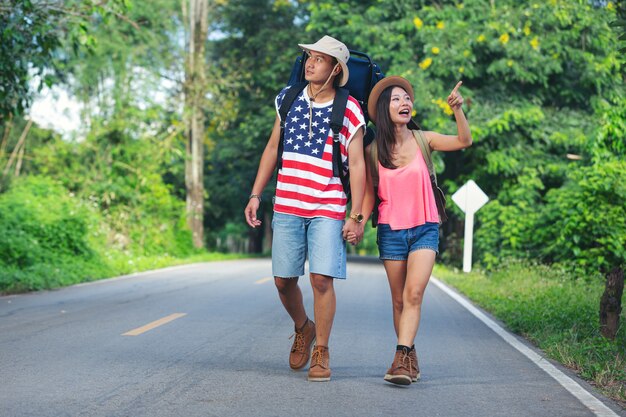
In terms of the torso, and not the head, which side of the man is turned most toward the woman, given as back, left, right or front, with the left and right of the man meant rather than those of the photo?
left

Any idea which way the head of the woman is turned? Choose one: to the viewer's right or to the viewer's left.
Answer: to the viewer's right

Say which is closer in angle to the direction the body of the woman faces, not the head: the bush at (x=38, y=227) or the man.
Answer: the man

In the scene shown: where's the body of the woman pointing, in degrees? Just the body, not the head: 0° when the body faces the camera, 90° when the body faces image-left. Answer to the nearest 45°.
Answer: approximately 0°

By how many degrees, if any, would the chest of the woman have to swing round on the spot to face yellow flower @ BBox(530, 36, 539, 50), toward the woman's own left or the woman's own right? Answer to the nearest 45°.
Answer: approximately 180°

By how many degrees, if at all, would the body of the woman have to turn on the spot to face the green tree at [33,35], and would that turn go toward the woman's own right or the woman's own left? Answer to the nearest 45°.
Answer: approximately 135° to the woman's own right

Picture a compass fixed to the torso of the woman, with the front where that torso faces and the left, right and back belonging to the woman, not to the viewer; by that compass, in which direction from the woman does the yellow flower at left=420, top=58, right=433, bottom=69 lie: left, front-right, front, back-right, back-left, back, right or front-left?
back

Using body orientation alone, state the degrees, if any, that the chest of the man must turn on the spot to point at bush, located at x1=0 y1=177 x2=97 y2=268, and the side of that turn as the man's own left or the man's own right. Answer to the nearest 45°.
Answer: approximately 135° to the man's own right

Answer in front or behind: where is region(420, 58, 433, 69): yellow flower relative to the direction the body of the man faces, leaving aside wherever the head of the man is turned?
behind

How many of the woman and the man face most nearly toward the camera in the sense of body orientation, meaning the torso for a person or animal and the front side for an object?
2
